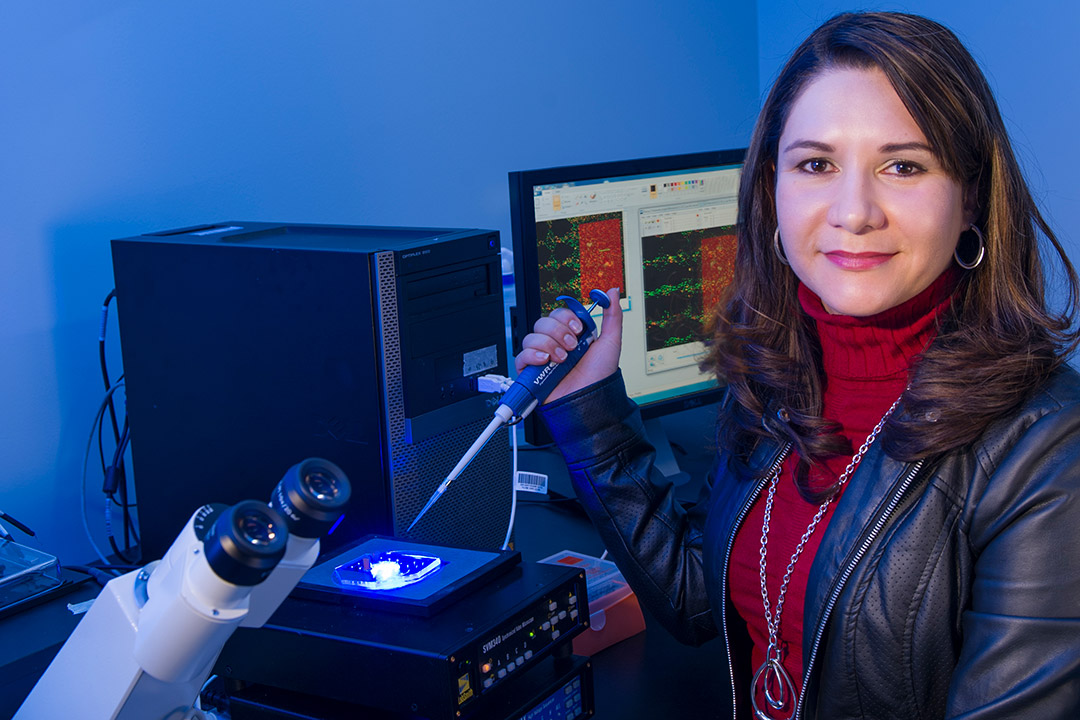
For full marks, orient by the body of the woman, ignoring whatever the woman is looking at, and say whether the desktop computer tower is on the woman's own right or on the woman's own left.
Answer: on the woman's own right

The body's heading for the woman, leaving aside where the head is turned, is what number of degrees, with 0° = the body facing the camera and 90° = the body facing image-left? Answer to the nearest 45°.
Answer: approximately 45°

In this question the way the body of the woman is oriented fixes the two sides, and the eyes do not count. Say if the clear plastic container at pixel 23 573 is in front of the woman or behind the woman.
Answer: in front

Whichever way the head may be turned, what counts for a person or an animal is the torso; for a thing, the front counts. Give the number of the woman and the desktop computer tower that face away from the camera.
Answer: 0

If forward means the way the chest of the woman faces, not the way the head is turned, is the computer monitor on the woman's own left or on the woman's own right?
on the woman's own right

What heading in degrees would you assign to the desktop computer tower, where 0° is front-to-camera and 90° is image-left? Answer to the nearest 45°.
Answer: approximately 315°
